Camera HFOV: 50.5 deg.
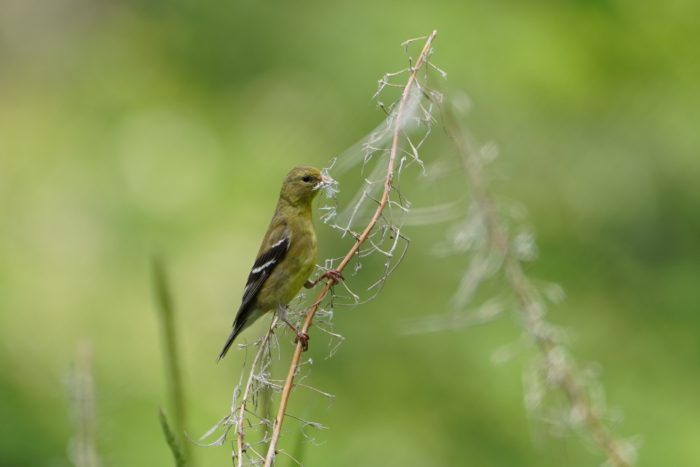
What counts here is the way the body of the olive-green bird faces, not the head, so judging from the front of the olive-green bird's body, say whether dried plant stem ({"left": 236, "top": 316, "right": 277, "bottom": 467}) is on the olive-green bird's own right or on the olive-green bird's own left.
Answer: on the olive-green bird's own right

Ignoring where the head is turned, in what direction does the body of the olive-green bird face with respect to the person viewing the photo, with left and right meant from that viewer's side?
facing to the right of the viewer
